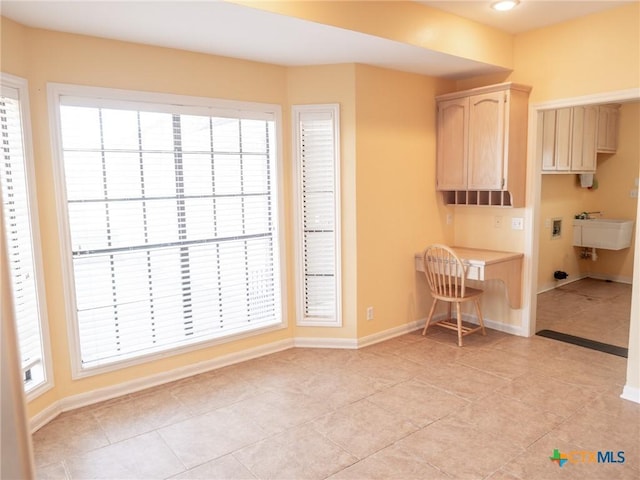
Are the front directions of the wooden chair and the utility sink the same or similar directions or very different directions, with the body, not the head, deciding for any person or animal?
very different directions

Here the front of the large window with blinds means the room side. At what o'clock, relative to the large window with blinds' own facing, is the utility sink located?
The utility sink is roughly at 10 o'clock from the large window with blinds.

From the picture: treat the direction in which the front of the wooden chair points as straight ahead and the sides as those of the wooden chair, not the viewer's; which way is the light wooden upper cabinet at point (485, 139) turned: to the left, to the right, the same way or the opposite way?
the opposite way

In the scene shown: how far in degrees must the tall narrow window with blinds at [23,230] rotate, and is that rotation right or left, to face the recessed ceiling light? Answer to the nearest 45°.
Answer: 0° — it already faces it

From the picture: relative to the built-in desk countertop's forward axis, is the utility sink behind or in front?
behind

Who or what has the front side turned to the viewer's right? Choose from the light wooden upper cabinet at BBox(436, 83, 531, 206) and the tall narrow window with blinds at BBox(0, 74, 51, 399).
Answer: the tall narrow window with blinds

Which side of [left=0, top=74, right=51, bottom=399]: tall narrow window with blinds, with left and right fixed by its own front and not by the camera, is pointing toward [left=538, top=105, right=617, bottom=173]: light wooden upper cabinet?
front

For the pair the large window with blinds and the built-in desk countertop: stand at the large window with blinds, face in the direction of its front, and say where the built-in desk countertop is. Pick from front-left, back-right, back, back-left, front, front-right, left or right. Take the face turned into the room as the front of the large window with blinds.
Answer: front-left

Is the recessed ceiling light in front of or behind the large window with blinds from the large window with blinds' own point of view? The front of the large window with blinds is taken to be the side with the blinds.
in front

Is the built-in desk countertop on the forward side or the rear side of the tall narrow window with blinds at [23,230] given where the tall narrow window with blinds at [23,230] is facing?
on the forward side

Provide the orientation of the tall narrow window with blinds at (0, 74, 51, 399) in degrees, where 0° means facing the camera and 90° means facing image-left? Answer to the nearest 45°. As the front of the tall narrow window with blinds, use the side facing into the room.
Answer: approximately 270°

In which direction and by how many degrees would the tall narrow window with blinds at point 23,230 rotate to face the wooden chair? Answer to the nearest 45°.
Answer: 0° — it already faces it

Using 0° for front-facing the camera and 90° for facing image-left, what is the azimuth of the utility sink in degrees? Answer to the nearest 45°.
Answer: approximately 45°
